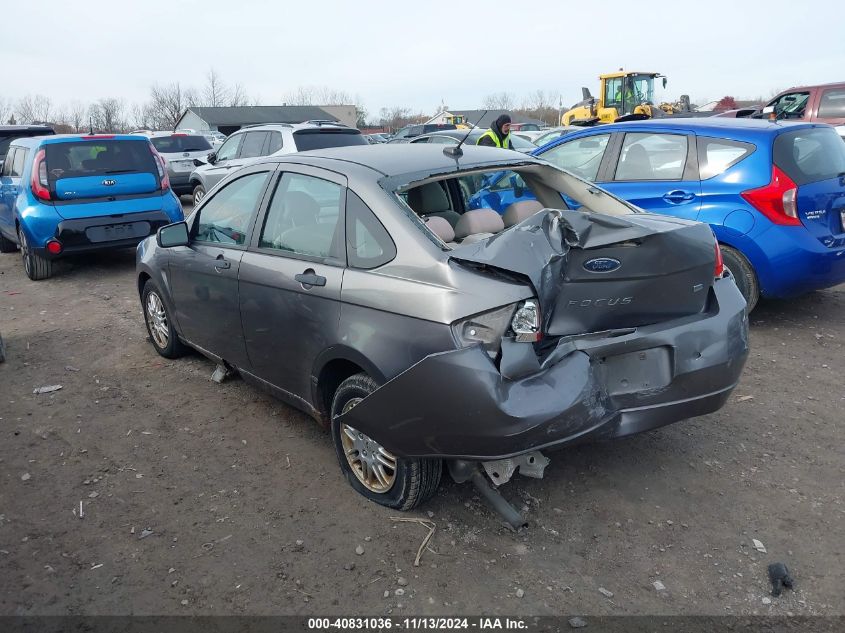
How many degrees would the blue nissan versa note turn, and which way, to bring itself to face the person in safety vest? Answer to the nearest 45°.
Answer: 0° — it already faces them

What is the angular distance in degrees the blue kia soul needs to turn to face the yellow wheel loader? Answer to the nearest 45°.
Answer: approximately 90° to its right

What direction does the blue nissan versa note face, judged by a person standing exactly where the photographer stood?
facing away from the viewer and to the left of the viewer

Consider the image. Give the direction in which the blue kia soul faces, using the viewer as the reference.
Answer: facing away from the viewer and to the left of the viewer

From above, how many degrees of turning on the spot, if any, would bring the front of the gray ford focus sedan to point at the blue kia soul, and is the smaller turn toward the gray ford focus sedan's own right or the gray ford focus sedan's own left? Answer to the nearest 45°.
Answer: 0° — it already faces it

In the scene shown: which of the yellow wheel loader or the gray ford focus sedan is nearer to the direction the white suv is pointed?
the yellow wheel loader

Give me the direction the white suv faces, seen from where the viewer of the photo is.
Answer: facing away from the viewer and to the left of the viewer

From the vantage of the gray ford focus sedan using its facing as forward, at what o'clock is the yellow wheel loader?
The yellow wheel loader is roughly at 2 o'clock from the gray ford focus sedan.

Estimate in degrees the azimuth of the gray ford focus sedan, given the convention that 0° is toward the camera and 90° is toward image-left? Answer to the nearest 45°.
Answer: approximately 135°

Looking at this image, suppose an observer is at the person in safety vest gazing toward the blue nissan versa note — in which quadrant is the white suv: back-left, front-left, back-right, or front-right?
back-right
